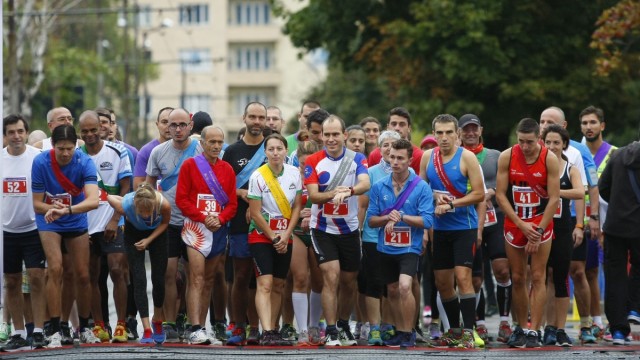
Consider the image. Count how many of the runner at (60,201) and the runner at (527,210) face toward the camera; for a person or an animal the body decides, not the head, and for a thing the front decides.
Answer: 2

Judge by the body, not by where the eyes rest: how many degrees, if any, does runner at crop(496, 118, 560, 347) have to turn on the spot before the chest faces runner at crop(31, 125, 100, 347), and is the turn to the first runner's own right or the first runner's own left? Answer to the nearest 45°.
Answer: approximately 90° to the first runner's own right

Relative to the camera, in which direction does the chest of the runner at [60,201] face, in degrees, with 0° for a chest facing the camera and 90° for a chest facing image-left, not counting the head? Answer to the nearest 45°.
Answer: approximately 0°

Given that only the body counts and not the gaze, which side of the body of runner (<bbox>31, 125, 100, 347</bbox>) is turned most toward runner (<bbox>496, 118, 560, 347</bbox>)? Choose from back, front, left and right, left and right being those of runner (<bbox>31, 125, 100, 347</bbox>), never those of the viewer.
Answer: left
